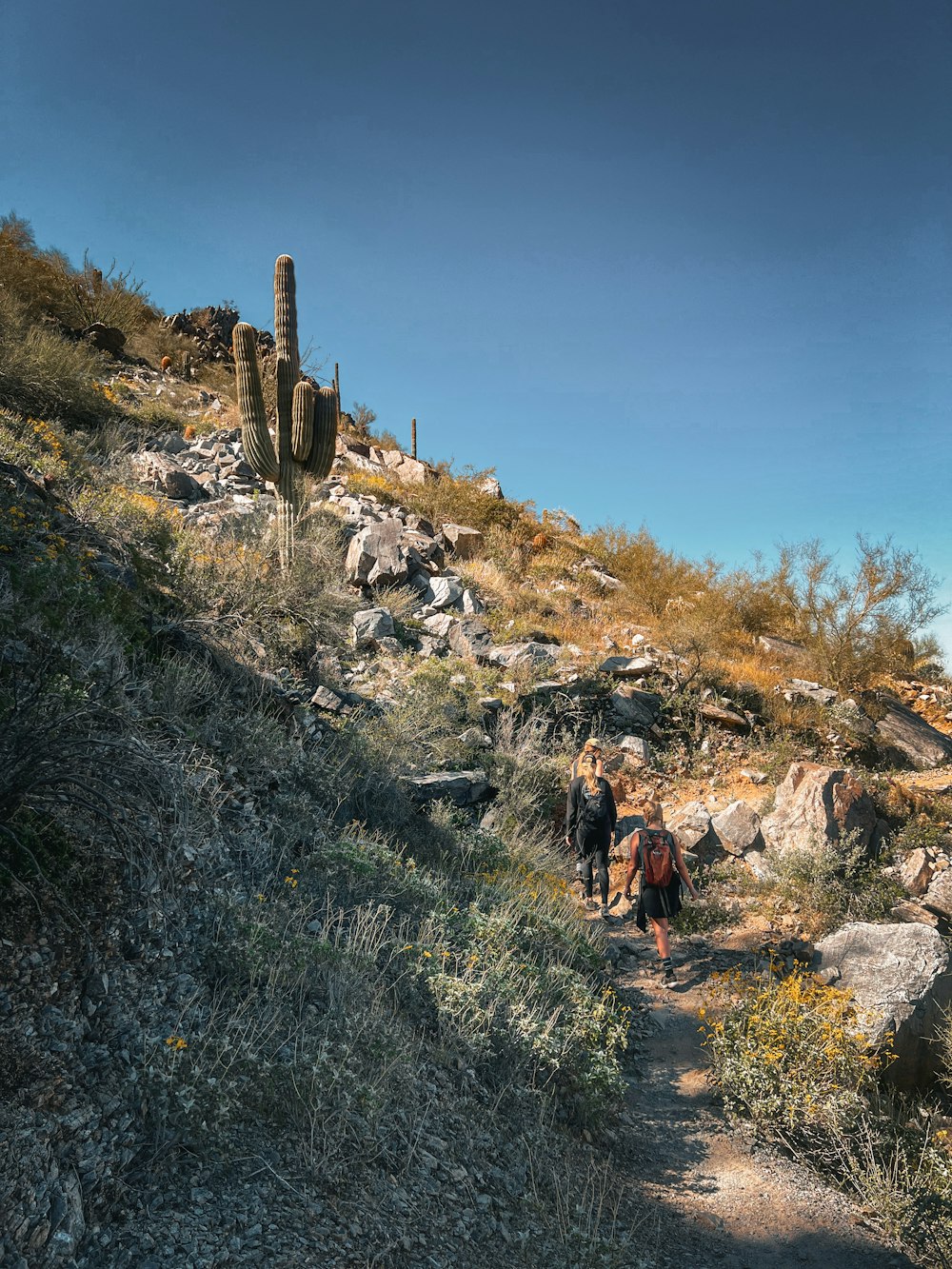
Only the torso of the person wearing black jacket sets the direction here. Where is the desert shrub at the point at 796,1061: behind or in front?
behind

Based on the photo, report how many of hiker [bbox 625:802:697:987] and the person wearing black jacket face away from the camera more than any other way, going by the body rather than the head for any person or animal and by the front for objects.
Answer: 2

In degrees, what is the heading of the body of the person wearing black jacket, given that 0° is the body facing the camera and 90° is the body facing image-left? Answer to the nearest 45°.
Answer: approximately 180°

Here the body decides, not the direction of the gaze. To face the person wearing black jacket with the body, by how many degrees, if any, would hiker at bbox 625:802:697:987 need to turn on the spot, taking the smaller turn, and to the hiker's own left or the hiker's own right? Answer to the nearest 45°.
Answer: approximately 45° to the hiker's own left

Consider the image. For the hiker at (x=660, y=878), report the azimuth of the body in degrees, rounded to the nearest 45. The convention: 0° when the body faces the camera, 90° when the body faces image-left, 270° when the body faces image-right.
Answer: approximately 180°
